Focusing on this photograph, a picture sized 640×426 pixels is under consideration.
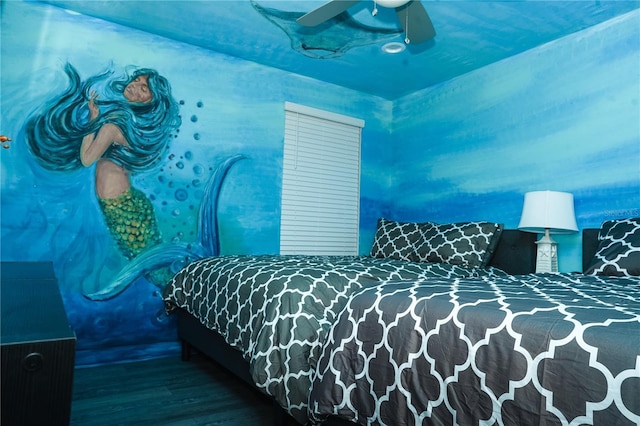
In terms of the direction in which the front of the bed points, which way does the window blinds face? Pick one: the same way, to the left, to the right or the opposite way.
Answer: to the left

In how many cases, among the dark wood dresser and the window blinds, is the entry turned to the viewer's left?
0

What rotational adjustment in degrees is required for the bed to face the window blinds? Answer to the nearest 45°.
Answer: approximately 135° to its right

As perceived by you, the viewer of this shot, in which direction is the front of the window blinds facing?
facing the viewer and to the right of the viewer

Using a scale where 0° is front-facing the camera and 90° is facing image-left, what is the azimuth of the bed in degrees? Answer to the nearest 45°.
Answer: approximately 45°

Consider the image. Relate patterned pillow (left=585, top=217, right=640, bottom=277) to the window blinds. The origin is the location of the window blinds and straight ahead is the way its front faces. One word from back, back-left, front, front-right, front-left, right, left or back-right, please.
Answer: front

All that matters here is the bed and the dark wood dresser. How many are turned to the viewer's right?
0
